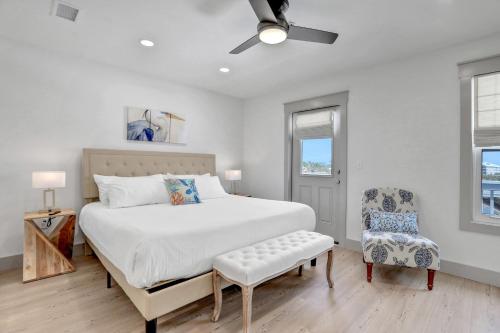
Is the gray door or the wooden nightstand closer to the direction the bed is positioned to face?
the gray door

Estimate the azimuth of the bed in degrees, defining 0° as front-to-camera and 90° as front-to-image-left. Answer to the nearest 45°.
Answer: approximately 315°

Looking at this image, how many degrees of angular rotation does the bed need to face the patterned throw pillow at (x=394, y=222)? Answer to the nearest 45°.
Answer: approximately 45° to its left

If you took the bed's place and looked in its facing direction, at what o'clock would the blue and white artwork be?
The blue and white artwork is roughly at 7 o'clock from the bed.

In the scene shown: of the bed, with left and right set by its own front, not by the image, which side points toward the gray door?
left

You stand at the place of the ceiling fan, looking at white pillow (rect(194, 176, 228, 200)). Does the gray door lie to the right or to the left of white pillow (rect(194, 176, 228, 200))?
right

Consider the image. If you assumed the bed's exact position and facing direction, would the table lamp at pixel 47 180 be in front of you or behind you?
behind
